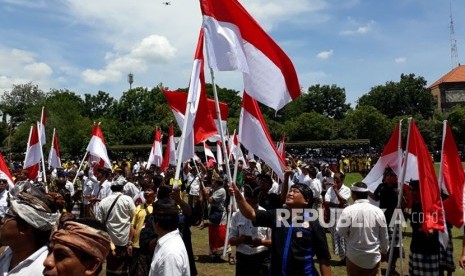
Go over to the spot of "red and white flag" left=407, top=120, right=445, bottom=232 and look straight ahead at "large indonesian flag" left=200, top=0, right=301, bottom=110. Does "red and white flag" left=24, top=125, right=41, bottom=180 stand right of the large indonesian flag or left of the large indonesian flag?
right

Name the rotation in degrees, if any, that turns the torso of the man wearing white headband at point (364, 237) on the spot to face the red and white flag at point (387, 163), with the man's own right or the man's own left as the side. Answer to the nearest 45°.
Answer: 0° — they already face it

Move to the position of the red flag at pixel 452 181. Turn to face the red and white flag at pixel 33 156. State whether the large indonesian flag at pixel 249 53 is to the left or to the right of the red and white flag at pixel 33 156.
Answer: left

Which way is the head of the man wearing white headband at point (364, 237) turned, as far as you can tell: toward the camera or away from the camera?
away from the camera

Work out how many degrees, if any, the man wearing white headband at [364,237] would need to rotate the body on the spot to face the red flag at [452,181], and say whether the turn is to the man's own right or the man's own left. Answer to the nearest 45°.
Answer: approximately 45° to the man's own right

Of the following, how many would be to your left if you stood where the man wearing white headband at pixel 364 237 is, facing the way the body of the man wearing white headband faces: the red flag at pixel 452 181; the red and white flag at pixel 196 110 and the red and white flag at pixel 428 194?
1

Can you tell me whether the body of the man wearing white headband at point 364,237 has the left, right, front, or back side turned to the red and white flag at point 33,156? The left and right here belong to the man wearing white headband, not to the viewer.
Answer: left

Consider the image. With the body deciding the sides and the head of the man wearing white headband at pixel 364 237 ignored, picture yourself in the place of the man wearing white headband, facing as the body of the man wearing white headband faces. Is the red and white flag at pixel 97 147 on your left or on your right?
on your left
